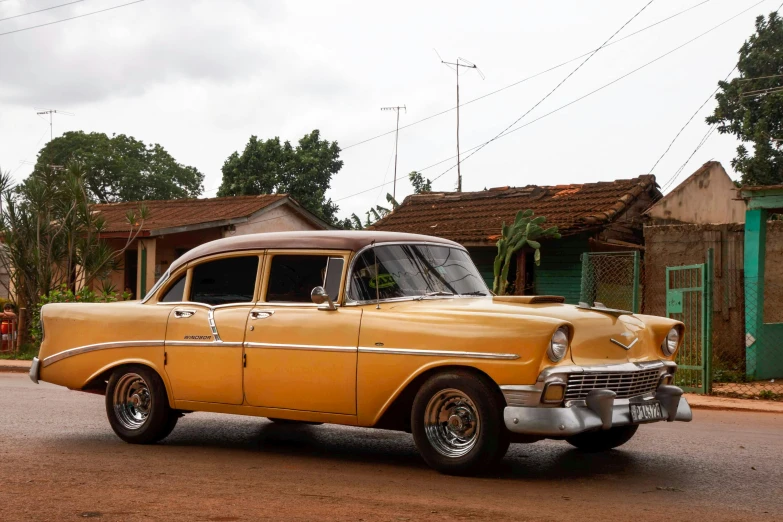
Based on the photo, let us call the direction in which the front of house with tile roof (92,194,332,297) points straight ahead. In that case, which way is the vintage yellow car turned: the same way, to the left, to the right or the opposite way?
to the left

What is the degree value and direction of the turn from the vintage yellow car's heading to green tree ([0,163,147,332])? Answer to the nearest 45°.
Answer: approximately 180°

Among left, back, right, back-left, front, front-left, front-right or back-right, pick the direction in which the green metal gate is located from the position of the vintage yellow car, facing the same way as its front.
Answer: left

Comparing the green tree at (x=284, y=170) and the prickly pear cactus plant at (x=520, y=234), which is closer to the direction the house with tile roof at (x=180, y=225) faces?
the prickly pear cactus plant

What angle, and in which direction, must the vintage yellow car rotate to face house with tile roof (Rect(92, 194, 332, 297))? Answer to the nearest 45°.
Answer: approximately 135° to its left

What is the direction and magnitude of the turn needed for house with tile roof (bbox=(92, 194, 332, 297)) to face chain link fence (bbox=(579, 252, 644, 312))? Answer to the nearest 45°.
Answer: approximately 90° to its left

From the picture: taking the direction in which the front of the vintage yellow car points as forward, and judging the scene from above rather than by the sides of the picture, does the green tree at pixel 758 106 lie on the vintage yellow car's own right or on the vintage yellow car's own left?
on the vintage yellow car's own left

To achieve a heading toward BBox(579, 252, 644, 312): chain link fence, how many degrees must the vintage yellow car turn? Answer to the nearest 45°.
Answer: approximately 90° to its left

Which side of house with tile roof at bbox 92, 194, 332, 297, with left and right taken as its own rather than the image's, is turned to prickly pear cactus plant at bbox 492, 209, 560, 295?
left

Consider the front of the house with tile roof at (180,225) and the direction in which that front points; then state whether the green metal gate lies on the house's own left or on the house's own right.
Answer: on the house's own left

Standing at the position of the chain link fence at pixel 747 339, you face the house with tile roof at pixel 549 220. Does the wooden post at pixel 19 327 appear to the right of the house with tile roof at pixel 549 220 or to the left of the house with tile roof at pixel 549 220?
left

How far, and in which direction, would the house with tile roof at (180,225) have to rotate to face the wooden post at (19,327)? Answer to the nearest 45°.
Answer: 0° — it already faces it

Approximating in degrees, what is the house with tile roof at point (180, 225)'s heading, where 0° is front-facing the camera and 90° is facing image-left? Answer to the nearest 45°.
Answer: approximately 45°

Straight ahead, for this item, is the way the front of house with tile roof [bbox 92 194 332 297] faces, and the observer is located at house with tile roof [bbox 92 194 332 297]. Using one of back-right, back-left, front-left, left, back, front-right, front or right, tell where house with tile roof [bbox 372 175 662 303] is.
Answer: left

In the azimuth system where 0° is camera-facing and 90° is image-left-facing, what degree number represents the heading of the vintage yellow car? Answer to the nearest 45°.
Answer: approximately 315°
